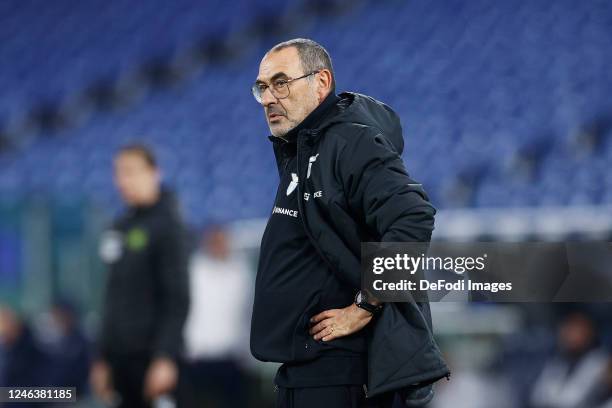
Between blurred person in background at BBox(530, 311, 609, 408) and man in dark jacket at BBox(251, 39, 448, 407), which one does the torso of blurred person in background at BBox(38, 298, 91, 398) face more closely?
the man in dark jacket

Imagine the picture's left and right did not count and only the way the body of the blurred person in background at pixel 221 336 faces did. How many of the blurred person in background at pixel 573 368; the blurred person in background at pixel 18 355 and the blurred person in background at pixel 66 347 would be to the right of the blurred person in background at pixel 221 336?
2

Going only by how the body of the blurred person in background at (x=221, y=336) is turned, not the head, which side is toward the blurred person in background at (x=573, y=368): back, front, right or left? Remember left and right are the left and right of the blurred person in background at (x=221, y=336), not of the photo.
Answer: left

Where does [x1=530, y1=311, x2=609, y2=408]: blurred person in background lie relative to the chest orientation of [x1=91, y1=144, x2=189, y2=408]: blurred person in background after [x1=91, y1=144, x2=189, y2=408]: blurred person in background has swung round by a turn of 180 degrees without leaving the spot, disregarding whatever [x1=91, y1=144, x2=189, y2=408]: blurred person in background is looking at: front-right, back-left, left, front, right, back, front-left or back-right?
front-right

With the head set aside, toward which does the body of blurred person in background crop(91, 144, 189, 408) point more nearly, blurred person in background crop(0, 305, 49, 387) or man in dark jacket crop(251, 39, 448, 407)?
the man in dark jacket

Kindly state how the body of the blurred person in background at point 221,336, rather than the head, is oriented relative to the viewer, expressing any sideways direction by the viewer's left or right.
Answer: facing the viewer

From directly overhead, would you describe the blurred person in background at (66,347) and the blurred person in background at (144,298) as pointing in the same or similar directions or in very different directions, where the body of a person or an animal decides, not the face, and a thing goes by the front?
same or similar directions

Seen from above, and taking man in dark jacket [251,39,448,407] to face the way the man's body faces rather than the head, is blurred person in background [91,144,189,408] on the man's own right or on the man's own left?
on the man's own right

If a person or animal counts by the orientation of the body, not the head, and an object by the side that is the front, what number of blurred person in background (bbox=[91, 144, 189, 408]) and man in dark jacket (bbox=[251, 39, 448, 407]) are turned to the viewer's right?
0

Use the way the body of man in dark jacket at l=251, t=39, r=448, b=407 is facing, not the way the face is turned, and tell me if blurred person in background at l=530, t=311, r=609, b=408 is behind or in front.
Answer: behind

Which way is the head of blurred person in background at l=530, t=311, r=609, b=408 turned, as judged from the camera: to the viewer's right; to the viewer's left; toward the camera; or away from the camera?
toward the camera

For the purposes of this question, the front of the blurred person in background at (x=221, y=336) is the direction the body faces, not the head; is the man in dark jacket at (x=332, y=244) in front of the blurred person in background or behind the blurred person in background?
in front
